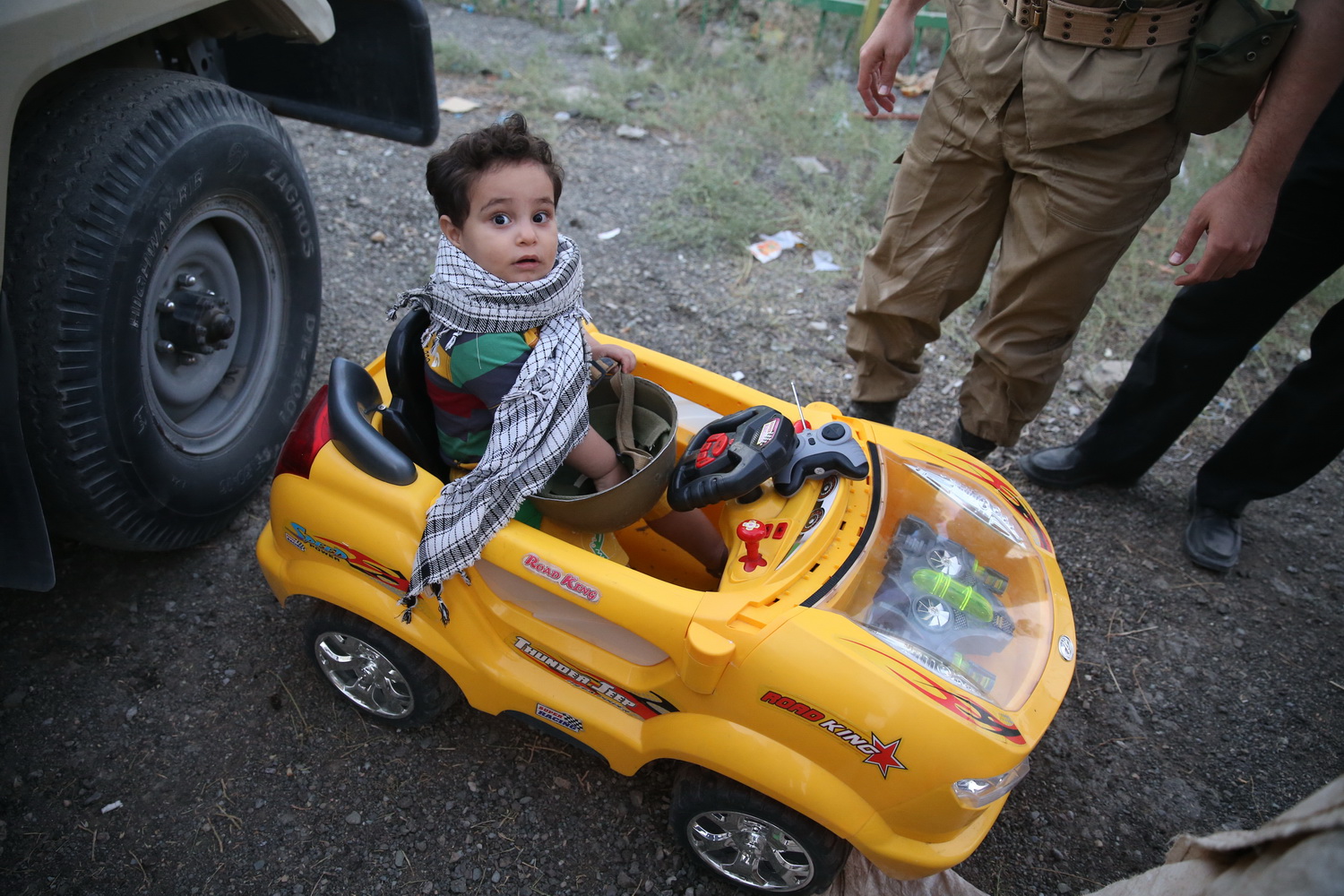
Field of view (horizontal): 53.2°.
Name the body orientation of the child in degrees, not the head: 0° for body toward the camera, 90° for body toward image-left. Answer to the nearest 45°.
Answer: approximately 315°

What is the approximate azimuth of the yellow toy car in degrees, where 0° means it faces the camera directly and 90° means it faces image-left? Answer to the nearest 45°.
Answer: approximately 315°
